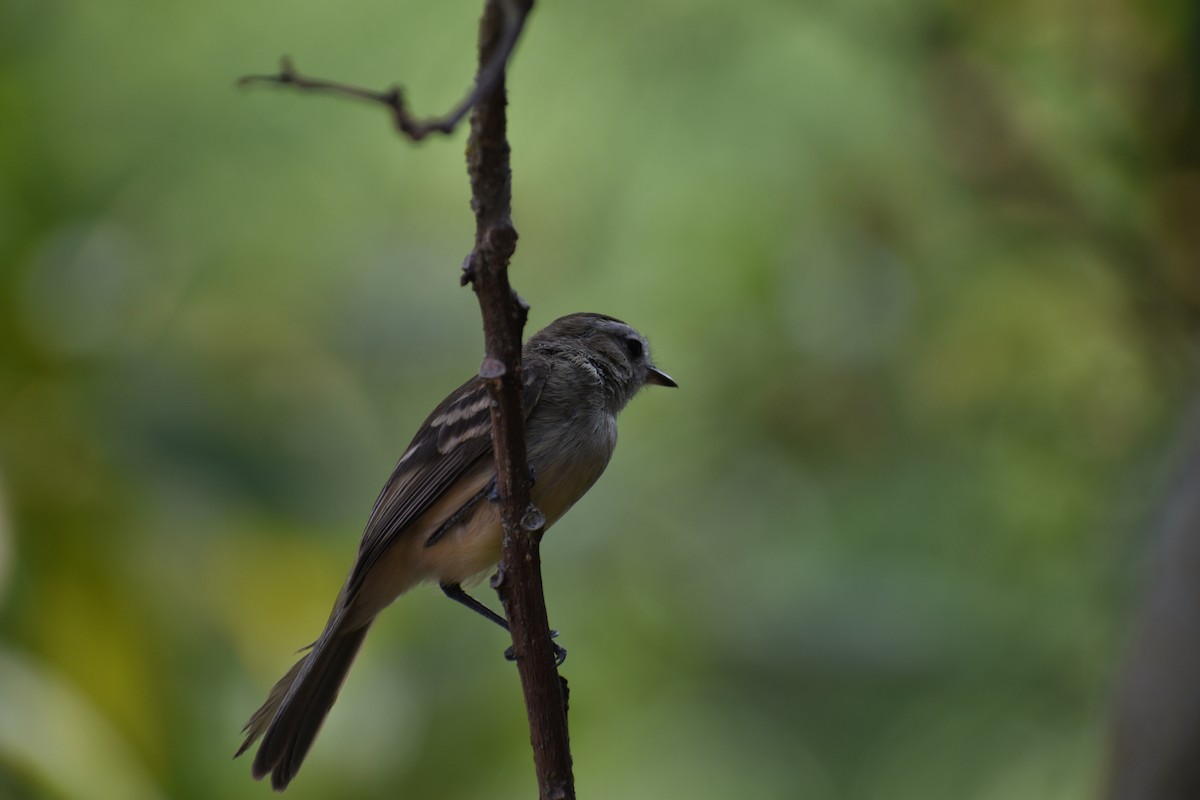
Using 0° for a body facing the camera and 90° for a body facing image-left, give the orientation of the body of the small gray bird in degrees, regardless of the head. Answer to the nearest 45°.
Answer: approximately 270°
